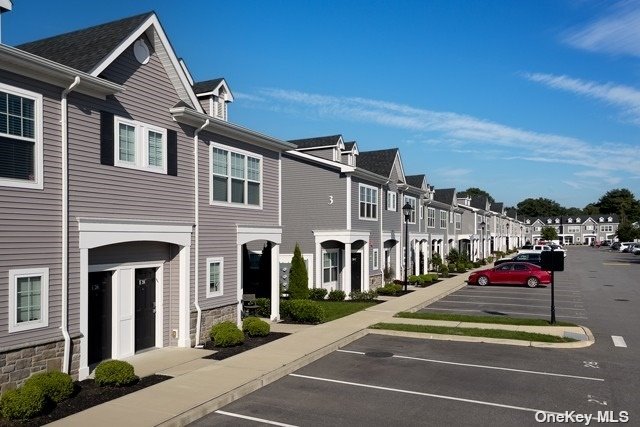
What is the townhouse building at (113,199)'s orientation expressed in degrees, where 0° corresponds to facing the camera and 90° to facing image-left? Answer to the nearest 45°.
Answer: approximately 315°

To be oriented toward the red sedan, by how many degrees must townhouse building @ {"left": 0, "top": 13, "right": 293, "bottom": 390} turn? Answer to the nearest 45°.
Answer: approximately 90° to its left

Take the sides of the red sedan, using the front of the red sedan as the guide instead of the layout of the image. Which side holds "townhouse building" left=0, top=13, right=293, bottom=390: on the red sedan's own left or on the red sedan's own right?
on the red sedan's own left

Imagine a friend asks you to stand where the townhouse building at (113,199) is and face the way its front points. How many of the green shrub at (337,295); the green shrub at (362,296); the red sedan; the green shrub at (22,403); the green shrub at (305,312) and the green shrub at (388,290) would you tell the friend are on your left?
5

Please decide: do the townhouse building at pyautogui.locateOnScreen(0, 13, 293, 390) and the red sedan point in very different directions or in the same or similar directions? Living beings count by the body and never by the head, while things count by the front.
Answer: very different directions

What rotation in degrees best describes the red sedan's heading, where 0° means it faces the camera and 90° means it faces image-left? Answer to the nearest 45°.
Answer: approximately 90°

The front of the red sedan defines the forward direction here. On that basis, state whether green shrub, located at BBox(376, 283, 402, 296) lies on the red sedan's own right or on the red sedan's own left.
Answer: on the red sedan's own left

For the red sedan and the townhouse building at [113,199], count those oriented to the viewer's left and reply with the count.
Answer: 1

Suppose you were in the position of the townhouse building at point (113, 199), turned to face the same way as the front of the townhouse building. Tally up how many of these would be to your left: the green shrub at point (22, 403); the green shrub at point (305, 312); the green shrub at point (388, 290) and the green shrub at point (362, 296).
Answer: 3

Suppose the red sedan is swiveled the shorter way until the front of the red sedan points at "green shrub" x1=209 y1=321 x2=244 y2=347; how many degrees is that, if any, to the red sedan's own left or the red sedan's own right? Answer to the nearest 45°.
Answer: approximately 90° to the red sedan's own left
